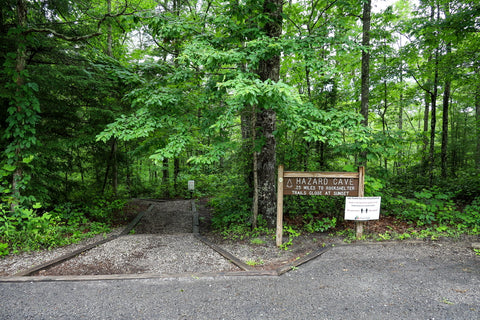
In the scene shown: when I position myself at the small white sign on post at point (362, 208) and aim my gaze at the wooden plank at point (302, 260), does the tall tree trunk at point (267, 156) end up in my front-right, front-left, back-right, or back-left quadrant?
front-right

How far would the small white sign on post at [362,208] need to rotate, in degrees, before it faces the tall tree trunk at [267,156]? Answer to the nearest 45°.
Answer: approximately 90° to its right

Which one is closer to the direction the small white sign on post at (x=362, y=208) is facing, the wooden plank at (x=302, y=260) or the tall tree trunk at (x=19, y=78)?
the wooden plank

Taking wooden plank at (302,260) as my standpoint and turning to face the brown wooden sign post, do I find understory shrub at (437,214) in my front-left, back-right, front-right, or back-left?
front-right

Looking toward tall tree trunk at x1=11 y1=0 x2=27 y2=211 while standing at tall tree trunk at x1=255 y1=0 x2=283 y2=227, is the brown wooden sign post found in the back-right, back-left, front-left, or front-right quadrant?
back-left

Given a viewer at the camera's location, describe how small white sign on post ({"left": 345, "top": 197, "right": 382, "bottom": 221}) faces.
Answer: facing the viewer

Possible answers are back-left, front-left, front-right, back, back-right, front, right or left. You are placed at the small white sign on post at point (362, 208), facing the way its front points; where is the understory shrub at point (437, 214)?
back-left

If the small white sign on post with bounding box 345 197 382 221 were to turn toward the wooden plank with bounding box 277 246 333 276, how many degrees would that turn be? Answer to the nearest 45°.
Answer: approximately 45° to its right
